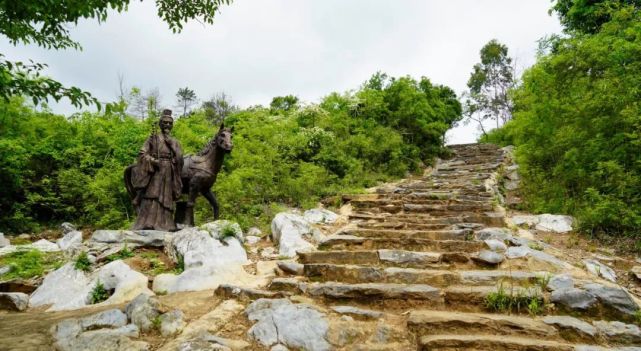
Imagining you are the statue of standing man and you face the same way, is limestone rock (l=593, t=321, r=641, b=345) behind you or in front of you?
in front

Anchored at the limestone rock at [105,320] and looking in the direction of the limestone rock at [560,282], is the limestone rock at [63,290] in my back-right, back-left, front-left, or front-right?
back-left

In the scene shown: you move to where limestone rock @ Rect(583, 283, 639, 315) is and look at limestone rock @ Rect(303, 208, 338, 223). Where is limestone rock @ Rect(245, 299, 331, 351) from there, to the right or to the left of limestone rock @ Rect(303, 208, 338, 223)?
left

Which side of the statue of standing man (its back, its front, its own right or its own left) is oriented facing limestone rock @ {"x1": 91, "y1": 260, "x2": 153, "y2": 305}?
front

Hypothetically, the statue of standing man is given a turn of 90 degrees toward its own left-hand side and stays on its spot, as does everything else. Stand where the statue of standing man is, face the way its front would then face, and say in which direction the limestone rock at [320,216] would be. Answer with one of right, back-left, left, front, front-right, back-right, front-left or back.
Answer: front

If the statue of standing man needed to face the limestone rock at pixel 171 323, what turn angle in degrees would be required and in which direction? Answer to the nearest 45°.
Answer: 0° — it already faces it

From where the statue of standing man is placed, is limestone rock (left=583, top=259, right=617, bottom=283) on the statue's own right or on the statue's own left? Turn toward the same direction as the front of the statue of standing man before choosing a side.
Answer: on the statue's own left

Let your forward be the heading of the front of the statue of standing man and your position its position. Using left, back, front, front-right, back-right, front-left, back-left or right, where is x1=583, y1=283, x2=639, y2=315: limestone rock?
front-left

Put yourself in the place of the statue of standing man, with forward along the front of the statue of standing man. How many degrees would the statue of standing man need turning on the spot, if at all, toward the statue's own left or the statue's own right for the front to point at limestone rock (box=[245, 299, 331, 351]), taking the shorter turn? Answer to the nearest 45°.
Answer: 0° — it already faces it

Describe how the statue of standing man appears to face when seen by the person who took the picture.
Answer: facing the viewer

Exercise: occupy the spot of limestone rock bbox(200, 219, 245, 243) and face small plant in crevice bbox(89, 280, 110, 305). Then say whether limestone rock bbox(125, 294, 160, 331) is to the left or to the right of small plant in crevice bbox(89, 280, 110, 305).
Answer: left

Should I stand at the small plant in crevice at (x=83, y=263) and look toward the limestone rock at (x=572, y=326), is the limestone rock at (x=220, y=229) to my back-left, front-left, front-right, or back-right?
front-left

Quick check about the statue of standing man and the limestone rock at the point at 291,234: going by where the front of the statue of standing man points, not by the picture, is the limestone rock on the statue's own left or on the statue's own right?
on the statue's own left

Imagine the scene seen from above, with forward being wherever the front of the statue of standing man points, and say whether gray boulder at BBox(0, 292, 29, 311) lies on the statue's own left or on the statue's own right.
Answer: on the statue's own right
